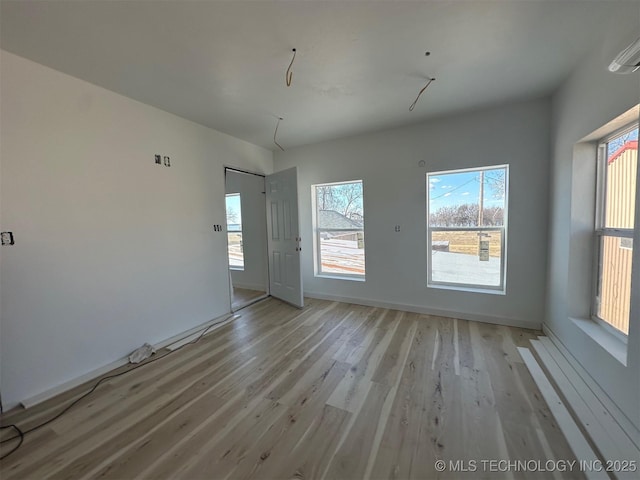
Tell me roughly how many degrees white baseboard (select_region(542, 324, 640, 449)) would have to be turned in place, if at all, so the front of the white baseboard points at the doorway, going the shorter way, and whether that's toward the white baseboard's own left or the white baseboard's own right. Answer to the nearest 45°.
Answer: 0° — it already faces it

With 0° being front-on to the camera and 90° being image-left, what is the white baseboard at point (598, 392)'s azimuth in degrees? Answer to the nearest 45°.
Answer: approximately 90°

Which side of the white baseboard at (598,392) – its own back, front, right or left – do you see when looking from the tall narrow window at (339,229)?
front

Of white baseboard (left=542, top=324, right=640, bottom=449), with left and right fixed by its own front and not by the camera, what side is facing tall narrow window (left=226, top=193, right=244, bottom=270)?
front

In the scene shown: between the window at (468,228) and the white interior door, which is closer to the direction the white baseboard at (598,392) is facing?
the white interior door

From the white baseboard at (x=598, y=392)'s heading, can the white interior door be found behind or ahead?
ahead

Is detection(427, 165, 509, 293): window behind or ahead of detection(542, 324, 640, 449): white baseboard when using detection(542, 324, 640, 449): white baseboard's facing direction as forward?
ahead

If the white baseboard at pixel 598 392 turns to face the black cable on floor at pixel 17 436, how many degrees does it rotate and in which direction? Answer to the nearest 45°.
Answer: approximately 45° to its left
